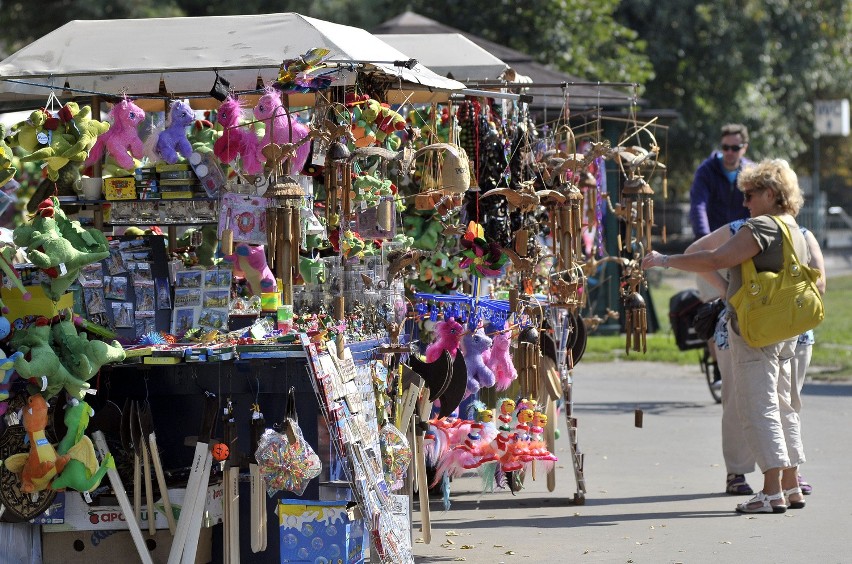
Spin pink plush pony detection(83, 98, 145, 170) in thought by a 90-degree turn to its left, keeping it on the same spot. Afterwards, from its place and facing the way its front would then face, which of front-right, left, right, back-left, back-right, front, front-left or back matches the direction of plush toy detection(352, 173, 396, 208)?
front-right

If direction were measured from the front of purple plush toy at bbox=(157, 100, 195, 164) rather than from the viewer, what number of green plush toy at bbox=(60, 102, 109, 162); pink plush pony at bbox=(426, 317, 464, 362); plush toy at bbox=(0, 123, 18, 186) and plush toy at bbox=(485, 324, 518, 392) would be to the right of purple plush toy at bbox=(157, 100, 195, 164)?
2

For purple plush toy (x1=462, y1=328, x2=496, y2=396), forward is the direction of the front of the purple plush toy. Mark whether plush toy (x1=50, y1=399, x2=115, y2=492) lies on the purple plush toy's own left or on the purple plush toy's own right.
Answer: on the purple plush toy's own right

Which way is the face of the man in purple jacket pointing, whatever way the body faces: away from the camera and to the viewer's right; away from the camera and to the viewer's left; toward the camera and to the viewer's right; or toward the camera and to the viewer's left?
toward the camera and to the viewer's left

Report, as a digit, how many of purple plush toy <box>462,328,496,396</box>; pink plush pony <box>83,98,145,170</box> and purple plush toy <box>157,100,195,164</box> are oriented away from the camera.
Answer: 0

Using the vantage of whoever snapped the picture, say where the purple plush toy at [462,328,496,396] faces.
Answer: facing the viewer and to the right of the viewer

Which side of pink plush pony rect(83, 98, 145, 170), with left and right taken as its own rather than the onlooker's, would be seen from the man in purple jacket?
left

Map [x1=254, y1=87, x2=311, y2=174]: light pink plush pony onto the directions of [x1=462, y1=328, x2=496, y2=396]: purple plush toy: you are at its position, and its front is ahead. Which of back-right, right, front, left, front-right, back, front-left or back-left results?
right

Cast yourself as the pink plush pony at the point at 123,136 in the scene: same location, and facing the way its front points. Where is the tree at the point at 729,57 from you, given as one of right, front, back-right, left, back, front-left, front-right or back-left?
left
